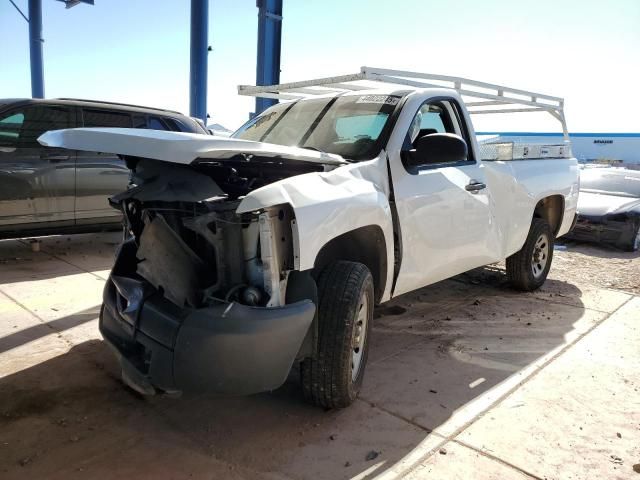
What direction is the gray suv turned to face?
to the viewer's left

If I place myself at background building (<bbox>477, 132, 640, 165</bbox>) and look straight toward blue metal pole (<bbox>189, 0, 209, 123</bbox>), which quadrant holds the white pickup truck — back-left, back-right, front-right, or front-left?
front-left

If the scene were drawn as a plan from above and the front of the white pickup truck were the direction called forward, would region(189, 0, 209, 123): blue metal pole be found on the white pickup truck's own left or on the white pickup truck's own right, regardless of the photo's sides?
on the white pickup truck's own right

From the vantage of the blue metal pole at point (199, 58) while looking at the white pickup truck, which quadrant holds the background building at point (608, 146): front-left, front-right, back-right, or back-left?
back-left

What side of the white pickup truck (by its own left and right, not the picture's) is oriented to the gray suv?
right

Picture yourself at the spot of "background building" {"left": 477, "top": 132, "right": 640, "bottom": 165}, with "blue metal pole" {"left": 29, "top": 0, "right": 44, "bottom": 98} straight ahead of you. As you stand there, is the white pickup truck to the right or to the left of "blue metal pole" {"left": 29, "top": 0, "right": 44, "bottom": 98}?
left

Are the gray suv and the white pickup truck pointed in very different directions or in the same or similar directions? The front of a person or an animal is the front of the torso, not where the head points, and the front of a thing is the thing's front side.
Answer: same or similar directions

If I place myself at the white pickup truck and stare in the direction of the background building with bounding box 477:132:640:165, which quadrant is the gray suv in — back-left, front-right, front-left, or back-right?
front-left

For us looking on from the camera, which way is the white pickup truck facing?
facing the viewer and to the left of the viewer

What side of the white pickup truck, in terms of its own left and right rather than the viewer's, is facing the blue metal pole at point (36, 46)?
right

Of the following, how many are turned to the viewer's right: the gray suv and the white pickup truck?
0

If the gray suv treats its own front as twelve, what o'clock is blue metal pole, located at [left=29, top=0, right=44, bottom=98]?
The blue metal pole is roughly at 3 o'clock from the gray suv.

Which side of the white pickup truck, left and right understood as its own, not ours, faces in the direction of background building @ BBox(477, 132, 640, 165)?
back
